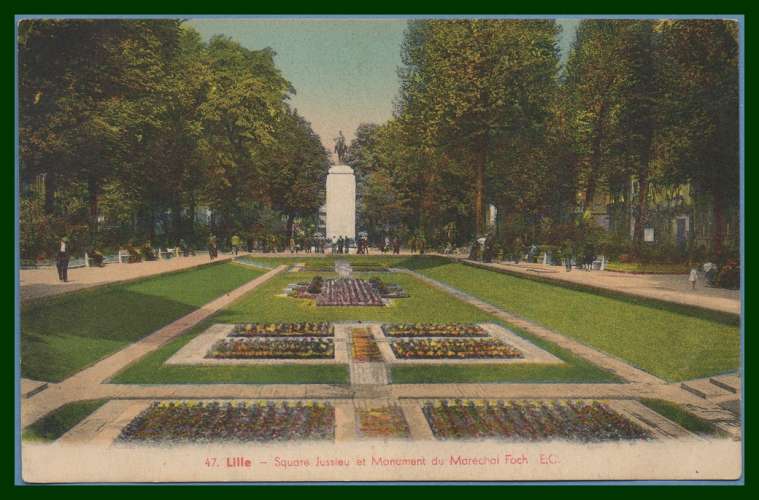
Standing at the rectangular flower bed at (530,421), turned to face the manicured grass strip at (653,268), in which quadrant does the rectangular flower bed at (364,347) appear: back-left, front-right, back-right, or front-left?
front-left

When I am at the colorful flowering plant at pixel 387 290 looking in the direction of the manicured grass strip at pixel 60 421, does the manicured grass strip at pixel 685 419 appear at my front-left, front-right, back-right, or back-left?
front-left

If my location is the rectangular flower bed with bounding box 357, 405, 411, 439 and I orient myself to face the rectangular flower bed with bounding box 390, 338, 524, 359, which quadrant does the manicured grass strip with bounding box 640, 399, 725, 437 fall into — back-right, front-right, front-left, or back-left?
front-right

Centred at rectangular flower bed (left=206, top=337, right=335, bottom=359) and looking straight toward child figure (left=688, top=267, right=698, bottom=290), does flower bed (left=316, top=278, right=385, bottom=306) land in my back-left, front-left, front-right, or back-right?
front-left
